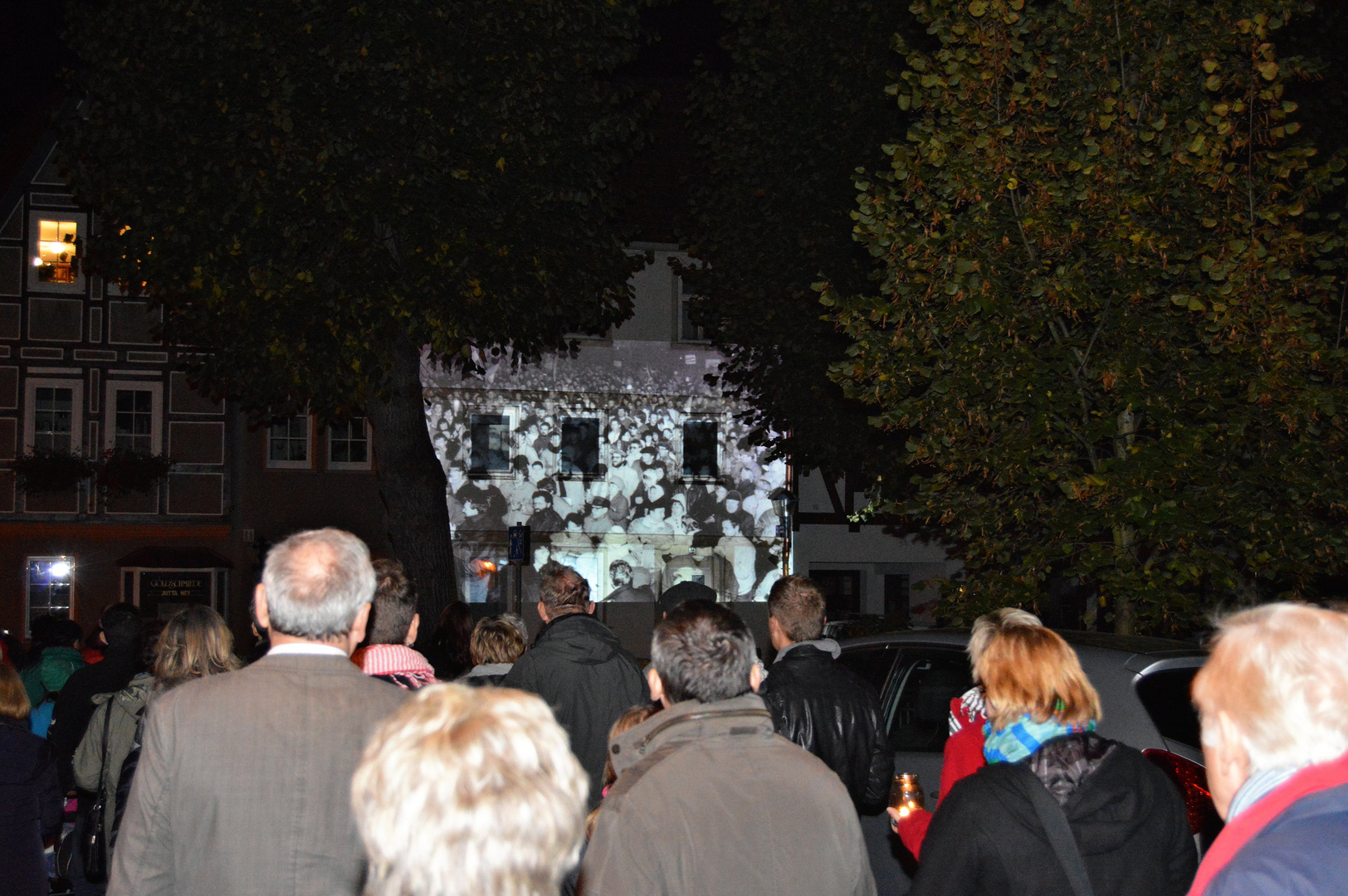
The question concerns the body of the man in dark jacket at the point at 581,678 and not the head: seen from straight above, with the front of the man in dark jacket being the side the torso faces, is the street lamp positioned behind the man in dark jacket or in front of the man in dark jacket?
in front

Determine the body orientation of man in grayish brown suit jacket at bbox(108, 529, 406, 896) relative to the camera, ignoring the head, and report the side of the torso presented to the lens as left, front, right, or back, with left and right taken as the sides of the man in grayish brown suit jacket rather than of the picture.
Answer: back

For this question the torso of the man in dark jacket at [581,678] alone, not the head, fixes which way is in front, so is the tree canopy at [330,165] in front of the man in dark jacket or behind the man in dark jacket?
in front

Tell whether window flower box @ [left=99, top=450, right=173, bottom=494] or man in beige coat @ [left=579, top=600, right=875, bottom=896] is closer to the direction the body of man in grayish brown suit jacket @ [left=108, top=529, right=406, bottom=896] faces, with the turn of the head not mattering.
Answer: the window flower box

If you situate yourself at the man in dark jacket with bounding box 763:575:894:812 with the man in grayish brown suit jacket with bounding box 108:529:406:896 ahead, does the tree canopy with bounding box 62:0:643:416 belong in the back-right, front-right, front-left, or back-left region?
back-right

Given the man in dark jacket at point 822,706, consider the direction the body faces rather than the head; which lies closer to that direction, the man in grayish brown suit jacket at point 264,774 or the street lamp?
the street lamp

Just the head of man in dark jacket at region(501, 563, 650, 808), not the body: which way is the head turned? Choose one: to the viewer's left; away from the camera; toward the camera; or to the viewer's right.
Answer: away from the camera

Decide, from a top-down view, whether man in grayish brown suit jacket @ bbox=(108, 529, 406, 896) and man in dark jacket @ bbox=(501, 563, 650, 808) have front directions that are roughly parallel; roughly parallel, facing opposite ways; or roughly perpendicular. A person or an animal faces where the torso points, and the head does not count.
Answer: roughly parallel

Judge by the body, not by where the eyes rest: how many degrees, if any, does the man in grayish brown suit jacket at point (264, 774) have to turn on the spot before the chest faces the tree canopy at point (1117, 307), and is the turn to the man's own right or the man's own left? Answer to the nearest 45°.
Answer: approximately 45° to the man's own right

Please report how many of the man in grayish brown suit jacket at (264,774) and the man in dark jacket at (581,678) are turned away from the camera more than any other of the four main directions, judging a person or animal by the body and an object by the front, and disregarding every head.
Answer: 2

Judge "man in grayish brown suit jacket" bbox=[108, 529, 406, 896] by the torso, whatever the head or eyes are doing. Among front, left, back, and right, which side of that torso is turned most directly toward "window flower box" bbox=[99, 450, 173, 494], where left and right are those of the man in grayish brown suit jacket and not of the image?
front

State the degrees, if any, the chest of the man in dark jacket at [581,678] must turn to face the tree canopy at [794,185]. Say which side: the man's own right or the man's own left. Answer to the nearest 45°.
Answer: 0° — they already face it

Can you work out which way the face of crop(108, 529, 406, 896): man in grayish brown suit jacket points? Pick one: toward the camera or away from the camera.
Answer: away from the camera

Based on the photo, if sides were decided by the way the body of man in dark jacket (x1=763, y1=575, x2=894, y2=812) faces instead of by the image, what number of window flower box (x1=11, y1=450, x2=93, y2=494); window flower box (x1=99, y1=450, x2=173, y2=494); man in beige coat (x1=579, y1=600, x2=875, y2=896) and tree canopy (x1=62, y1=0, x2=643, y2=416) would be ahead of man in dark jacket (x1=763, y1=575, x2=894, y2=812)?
3

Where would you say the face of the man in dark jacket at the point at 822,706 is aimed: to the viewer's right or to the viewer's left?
to the viewer's left

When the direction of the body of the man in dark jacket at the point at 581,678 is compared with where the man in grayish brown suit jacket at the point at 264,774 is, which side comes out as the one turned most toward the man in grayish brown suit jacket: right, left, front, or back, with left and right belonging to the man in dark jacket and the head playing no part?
back

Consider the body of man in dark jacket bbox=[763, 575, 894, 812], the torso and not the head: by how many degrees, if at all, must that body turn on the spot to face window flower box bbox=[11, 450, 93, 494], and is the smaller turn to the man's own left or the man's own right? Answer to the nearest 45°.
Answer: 0° — they already face it

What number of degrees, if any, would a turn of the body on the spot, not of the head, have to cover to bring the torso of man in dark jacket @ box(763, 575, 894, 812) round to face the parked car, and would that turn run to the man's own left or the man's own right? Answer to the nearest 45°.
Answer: approximately 135° to the man's own right

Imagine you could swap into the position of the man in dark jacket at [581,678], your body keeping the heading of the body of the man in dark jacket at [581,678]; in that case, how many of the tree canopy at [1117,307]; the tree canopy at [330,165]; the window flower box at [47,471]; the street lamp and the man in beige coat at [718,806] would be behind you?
1

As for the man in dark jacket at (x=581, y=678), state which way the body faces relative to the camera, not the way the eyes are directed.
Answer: away from the camera
